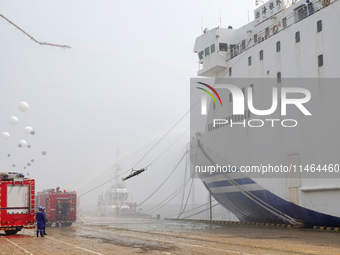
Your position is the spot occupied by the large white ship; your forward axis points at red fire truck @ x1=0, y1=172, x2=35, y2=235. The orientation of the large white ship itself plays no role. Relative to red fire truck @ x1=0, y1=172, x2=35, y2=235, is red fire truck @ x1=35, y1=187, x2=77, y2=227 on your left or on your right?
right

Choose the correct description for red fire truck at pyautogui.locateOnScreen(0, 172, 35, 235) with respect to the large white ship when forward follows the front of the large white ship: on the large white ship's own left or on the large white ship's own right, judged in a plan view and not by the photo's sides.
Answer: on the large white ship's own left

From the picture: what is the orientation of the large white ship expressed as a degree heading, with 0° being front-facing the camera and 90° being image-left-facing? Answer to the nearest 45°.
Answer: approximately 135°
